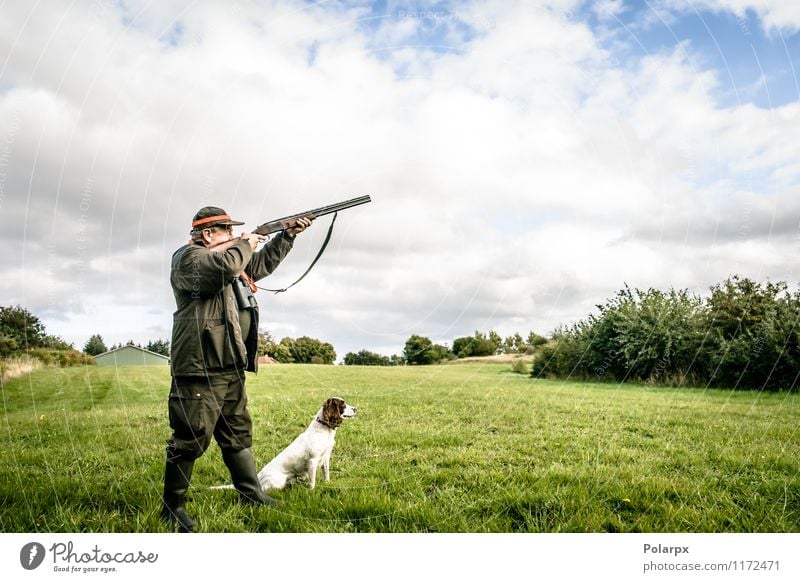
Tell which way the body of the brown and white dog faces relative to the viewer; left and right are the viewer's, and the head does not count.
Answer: facing to the right of the viewer

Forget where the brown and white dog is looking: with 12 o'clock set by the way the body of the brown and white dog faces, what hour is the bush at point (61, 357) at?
The bush is roughly at 7 o'clock from the brown and white dog.

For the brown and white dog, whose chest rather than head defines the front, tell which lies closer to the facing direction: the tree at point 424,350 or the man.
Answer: the tree

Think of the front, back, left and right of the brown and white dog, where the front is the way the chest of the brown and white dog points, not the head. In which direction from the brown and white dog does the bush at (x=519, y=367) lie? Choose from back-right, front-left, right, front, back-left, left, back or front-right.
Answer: front-left

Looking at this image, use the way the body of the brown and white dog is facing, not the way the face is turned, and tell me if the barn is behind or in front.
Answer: behind

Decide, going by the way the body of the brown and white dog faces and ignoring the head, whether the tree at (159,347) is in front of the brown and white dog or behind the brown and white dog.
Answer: behind

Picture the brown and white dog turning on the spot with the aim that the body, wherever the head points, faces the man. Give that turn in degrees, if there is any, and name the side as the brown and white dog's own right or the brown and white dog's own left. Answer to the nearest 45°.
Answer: approximately 135° to the brown and white dog's own right

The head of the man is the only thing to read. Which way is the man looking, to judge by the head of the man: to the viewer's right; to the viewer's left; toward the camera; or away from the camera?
to the viewer's right
